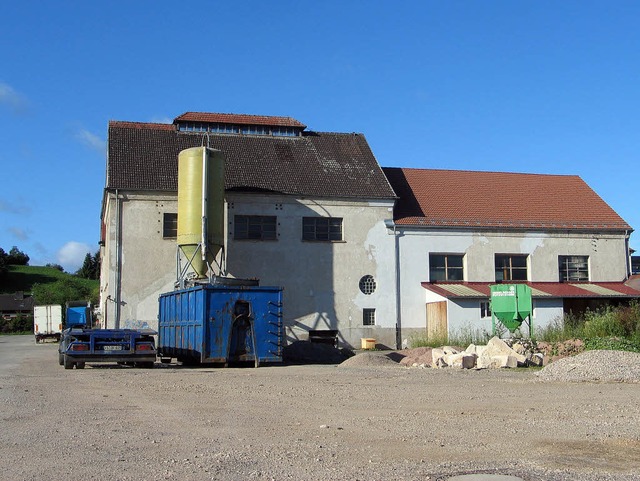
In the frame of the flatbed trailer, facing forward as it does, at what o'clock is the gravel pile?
The gravel pile is roughly at 4 o'clock from the flatbed trailer.

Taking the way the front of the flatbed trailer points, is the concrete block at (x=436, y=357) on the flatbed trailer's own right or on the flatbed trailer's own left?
on the flatbed trailer's own right

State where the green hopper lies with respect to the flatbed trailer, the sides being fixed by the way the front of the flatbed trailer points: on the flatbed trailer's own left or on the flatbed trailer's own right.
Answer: on the flatbed trailer's own right

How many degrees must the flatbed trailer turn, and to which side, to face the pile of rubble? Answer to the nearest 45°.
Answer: approximately 90° to its right

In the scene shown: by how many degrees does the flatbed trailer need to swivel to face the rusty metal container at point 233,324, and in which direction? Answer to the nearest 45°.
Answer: approximately 90° to its right

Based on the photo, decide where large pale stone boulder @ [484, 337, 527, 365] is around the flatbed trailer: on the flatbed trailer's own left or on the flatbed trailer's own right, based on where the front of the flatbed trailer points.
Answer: on the flatbed trailer's own right

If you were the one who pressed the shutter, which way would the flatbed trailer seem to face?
facing away from the viewer
